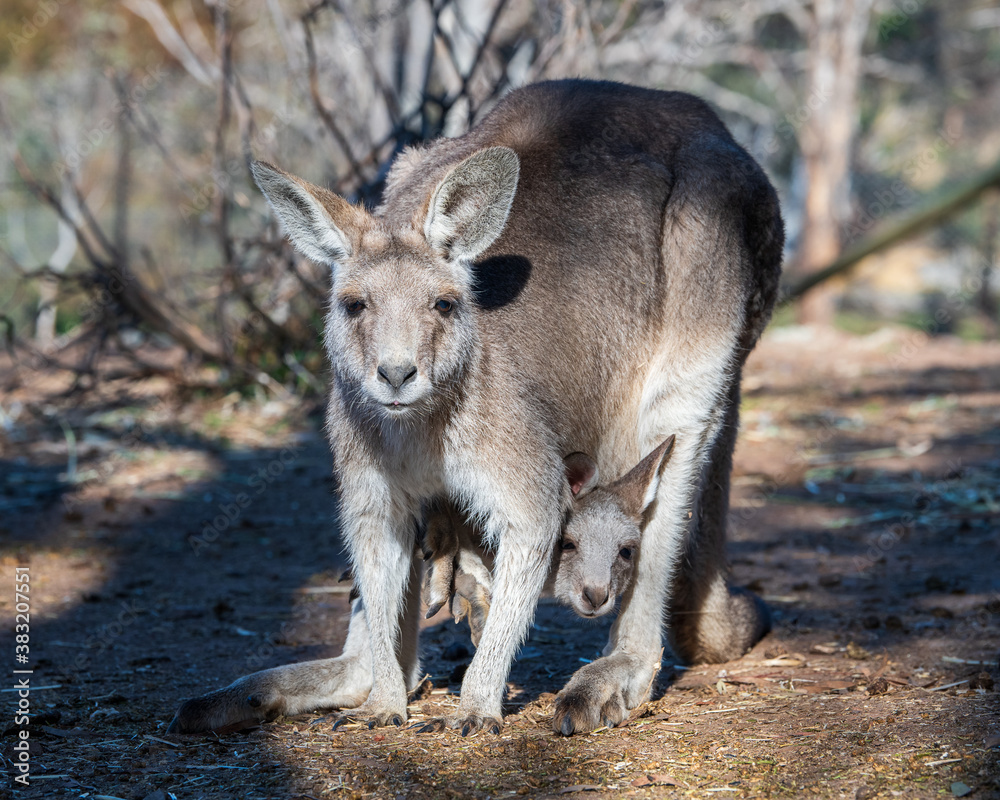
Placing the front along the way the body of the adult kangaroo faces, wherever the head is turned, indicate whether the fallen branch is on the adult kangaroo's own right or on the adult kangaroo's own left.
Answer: on the adult kangaroo's own left

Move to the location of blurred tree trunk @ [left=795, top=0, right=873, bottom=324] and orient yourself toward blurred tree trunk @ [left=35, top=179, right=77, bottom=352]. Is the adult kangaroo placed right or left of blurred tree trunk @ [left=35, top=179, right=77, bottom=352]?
left

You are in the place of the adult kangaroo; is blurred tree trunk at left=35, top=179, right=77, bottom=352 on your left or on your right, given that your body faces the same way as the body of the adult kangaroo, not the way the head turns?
on your right

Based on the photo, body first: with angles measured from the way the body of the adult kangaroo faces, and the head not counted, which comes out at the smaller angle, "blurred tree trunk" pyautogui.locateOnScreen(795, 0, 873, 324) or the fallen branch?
the fallen branch

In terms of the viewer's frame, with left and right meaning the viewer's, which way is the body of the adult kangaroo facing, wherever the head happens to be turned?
facing the viewer and to the left of the viewer

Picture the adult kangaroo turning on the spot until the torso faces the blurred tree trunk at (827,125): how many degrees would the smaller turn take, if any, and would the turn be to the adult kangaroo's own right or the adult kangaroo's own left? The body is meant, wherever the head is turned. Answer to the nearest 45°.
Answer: approximately 135° to the adult kangaroo's own right
